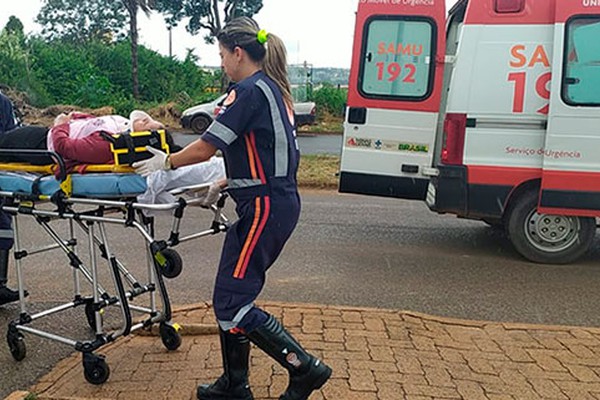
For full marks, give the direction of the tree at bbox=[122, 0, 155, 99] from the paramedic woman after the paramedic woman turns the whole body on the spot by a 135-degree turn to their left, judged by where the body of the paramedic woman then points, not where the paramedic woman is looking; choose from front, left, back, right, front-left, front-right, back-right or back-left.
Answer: back-left

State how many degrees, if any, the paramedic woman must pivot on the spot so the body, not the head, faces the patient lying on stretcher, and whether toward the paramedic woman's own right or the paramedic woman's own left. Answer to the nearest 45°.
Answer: approximately 45° to the paramedic woman's own right

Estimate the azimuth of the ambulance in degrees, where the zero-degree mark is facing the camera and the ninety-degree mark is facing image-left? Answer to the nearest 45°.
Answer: approximately 270°

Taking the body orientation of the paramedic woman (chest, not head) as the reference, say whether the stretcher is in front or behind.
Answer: in front

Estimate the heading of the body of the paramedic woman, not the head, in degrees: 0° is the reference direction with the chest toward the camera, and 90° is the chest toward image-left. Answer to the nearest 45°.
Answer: approximately 90°

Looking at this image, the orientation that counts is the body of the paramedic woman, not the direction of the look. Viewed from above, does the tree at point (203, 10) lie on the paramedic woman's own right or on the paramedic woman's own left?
on the paramedic woman's own right

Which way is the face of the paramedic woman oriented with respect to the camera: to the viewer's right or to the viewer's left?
to the viewer's left

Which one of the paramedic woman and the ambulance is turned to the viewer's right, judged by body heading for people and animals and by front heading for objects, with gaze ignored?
the ambulance

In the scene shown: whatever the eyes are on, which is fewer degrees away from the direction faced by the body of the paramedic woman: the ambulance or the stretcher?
the stretcher

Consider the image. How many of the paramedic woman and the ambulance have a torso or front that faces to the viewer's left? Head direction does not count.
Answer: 1
